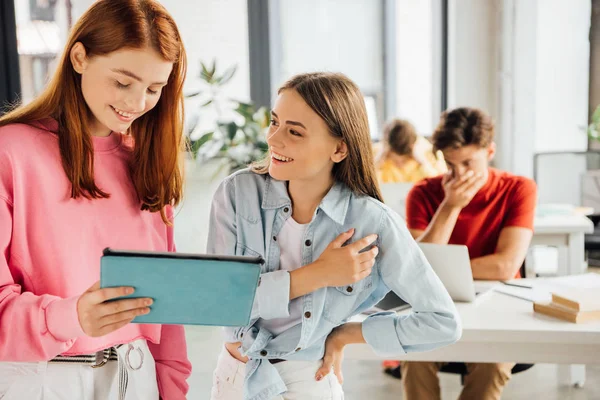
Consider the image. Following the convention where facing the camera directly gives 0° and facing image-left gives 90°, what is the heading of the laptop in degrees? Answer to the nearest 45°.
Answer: approximately 225°

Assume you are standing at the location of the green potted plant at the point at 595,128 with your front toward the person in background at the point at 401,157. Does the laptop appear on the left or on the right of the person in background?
left

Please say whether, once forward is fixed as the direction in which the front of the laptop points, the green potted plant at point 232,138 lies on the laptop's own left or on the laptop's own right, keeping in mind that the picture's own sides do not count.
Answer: on the laptop's own left

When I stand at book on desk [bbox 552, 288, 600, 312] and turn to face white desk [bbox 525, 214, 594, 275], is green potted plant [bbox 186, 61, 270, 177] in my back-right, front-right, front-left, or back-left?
front-left

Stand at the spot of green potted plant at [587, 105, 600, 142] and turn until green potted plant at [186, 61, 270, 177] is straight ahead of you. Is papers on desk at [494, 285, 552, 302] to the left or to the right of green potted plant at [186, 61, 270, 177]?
left

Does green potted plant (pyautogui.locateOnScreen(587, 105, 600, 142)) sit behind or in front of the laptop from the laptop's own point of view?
in front

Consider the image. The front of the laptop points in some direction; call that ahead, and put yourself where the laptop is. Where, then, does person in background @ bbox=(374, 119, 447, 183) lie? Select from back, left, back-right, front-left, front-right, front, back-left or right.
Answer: front-left
